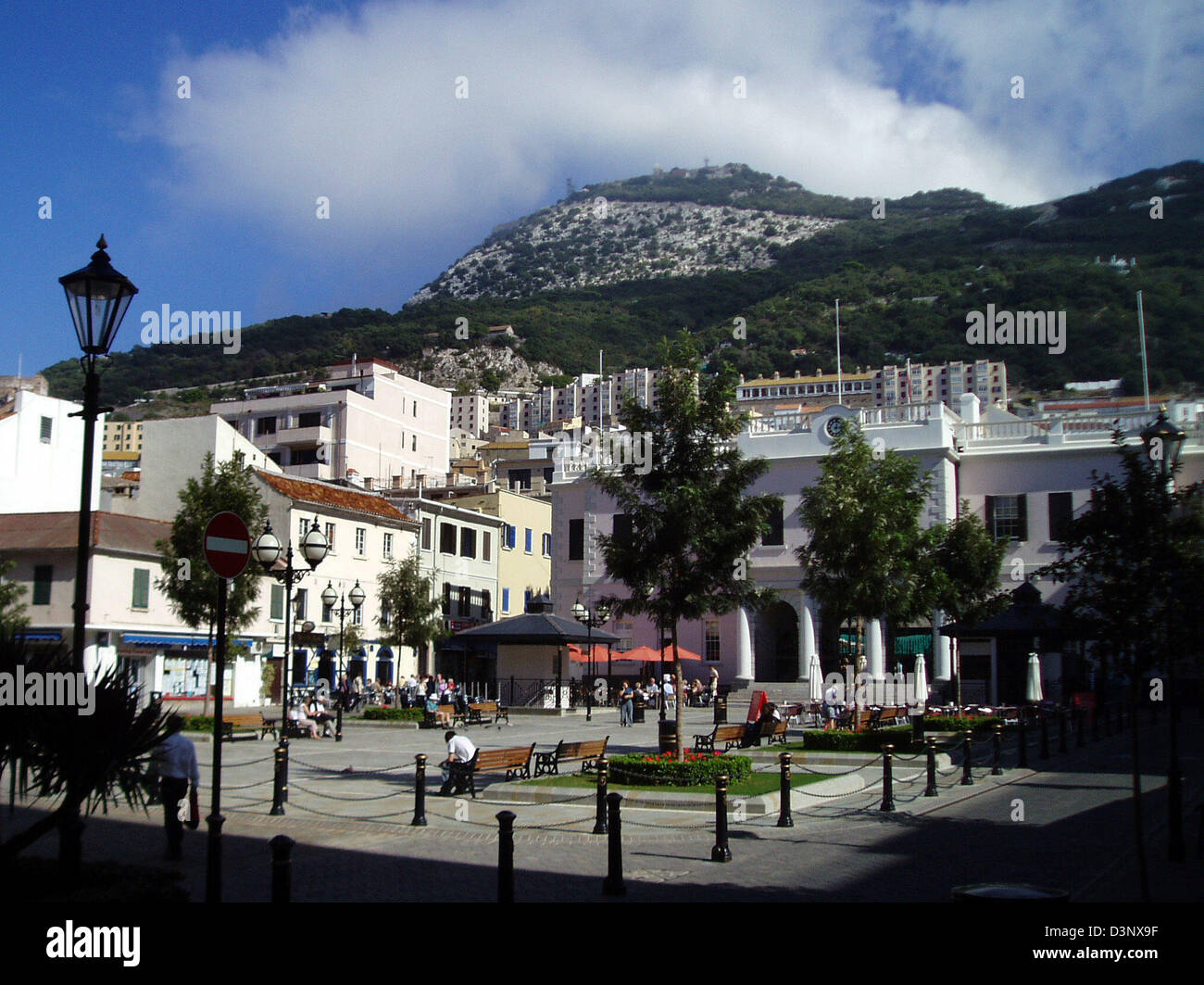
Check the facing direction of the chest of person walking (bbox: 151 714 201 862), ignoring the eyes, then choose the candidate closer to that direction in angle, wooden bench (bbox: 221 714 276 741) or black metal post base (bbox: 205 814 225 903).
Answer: the wooden bench

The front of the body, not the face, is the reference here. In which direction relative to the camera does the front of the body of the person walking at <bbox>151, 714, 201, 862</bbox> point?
away from the camera

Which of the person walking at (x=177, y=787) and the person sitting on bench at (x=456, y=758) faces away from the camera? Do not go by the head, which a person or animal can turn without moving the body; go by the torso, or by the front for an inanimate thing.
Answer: the person walking

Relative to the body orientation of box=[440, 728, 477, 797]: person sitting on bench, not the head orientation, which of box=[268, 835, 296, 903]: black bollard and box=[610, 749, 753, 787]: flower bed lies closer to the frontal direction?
the black bollard

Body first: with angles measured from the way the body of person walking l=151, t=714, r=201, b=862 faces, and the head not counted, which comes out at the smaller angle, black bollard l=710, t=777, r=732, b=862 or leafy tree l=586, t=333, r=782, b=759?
the leafy tree

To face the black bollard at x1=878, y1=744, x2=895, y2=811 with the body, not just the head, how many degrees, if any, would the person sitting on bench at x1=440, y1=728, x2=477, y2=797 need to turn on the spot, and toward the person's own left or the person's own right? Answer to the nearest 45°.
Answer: approximately 135° to the person's own left

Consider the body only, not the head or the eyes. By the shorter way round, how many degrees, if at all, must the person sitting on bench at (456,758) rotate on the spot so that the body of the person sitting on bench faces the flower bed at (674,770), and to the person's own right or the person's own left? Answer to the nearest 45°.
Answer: approximately 180°

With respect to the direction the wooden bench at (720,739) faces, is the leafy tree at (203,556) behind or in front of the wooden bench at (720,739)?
in front

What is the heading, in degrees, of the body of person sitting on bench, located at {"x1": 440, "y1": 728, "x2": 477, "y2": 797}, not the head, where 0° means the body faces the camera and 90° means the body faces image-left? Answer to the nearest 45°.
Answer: approximately 90°
